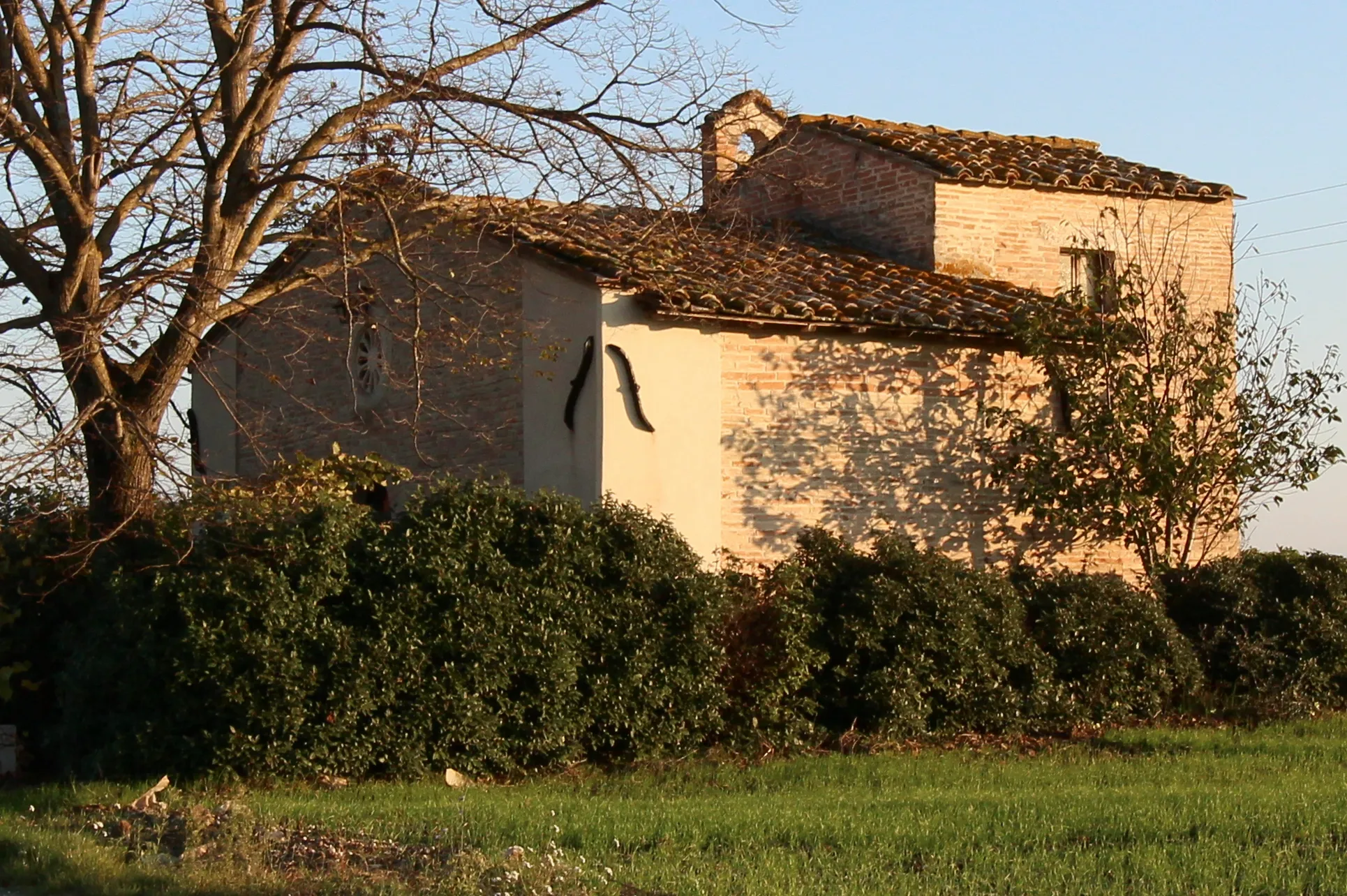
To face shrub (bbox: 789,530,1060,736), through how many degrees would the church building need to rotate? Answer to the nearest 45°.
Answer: approximately 90° to its left

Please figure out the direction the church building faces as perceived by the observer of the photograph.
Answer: facing the viewer and to the left of the viewer

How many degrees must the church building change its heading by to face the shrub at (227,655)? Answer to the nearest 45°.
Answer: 0° — it already faces it

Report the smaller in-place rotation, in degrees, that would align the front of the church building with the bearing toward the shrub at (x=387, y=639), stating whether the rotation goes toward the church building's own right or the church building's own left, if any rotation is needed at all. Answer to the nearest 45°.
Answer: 0° — it already faces it
